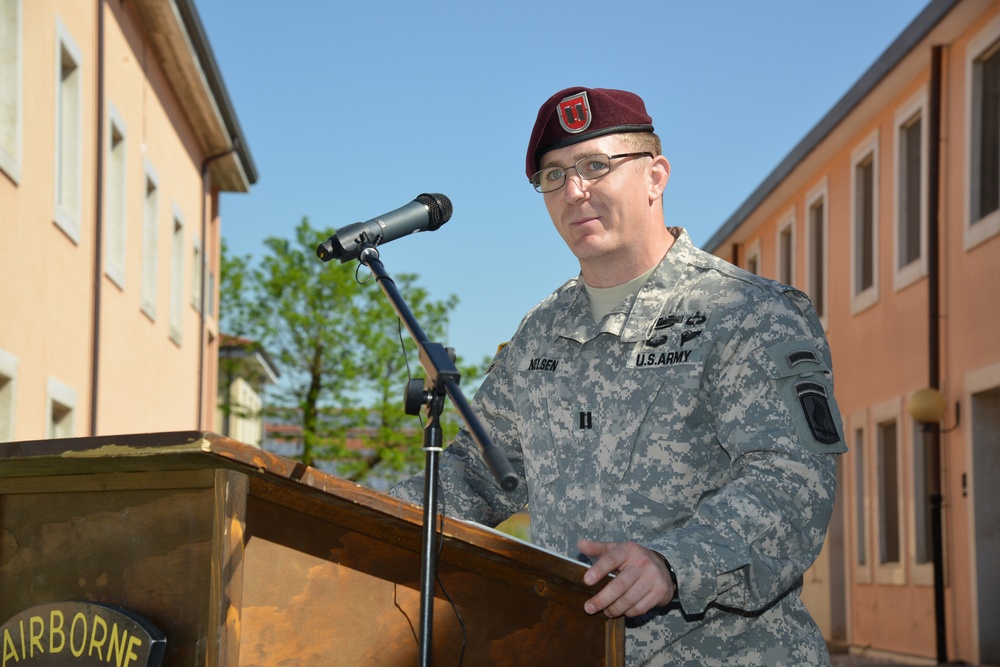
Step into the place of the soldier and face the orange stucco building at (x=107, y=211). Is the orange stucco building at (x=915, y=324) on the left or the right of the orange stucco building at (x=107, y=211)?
right

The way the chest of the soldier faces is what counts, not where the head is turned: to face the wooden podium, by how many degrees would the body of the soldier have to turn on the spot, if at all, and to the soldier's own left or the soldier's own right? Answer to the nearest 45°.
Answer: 0° — they already face it

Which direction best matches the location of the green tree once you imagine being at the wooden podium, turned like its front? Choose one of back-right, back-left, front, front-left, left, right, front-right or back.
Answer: back-right

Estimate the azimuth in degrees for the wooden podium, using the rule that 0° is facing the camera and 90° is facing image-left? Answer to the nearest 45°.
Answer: approximately 45°

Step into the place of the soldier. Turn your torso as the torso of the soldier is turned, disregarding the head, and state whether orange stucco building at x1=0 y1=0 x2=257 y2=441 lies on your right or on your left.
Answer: on your right

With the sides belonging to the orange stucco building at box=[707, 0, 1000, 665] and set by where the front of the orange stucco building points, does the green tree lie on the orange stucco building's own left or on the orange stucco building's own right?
on the orange stucco building's own right

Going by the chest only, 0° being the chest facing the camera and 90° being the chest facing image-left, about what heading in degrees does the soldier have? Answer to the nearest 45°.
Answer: approximately 45°

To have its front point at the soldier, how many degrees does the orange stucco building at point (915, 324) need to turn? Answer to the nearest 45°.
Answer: approximately 45° to its left

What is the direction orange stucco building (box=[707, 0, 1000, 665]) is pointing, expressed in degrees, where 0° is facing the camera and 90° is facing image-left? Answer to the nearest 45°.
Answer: approximately 45°

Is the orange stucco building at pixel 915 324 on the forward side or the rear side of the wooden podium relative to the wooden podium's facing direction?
on the rear side

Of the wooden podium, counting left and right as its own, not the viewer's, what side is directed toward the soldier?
back

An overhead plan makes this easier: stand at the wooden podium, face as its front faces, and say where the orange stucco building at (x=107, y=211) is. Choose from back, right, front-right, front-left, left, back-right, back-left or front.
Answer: back-right
